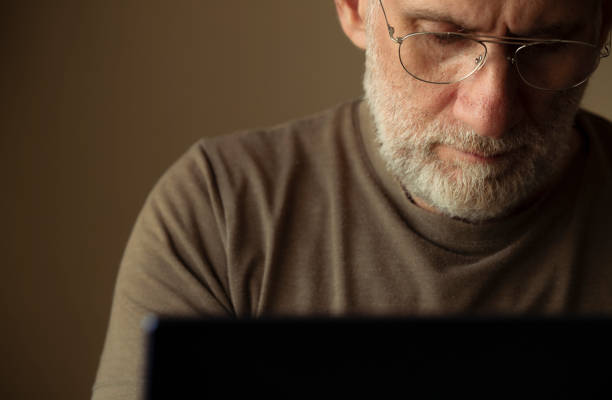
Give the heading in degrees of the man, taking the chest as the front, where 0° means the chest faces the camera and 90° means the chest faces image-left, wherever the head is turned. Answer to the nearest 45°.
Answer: approximately 0°

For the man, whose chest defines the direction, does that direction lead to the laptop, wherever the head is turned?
yes
